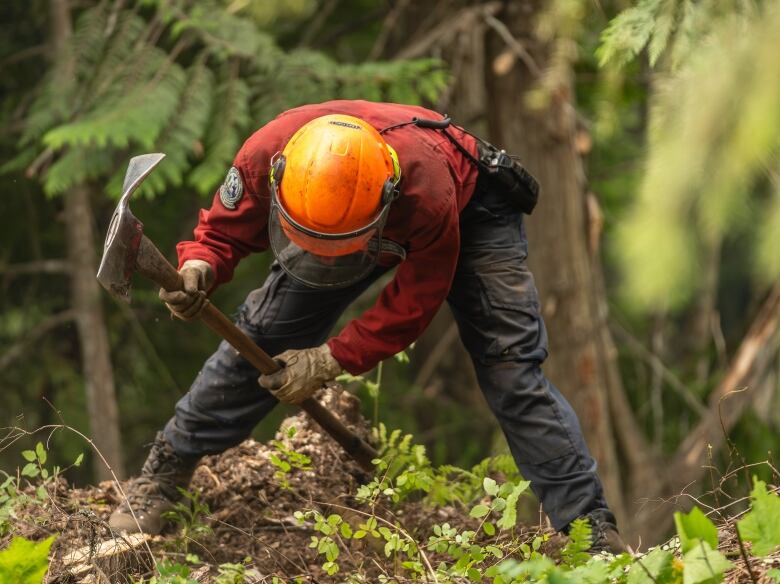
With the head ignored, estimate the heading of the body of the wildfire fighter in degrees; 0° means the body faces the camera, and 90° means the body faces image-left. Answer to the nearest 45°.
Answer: approximately 45°

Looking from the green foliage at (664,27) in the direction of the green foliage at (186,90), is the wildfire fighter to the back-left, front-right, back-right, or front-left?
front-left

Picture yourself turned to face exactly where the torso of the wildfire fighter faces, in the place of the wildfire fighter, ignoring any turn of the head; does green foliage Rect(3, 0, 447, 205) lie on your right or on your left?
on your right

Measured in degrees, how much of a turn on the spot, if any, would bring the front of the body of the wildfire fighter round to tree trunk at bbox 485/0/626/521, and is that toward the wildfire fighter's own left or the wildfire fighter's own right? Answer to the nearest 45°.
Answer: approximately 135° to the wildfire fighter's own right

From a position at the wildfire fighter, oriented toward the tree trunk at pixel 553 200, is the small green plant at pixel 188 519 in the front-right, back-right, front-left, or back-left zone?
back-left

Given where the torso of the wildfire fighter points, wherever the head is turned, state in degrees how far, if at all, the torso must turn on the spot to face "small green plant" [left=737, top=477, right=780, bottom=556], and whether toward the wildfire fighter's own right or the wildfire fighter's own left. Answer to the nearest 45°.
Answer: approximately 90° to the wildfire fighter's own left
